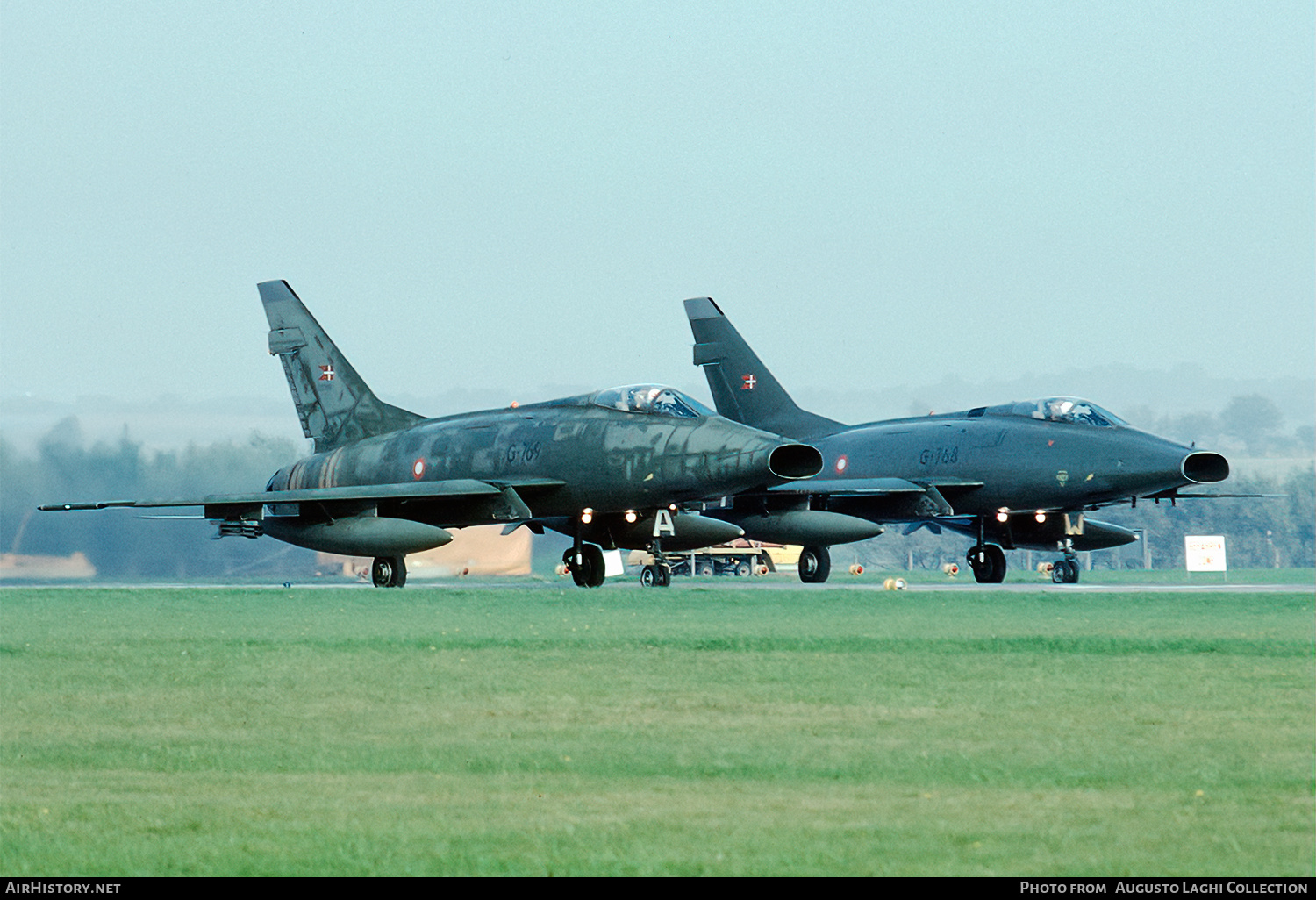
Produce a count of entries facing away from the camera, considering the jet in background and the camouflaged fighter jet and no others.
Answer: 0

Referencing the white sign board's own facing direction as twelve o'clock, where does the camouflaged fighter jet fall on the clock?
The camouflaged fighter jet is roughly at 1 o'clock from the white sign board.

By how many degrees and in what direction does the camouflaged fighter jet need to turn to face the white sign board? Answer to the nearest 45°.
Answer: approximately 90° to its left

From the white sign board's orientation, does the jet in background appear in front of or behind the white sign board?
in front

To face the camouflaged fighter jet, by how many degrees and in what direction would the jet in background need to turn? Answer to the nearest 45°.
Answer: approximately 90° to its right

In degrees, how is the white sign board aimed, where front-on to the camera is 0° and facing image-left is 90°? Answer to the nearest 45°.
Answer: approximately 0°

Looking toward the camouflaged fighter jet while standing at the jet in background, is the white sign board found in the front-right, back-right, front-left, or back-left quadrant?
back-right

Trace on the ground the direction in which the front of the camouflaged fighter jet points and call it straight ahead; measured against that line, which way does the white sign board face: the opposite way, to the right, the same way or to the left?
to the right

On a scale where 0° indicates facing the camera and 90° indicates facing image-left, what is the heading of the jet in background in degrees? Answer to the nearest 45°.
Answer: approximately 315°

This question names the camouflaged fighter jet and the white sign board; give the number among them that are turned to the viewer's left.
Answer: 0

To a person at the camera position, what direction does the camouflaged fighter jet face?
facing the viewer and to the right of the viewer

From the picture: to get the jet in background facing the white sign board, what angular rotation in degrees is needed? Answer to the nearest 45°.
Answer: approximately 90° to its left
